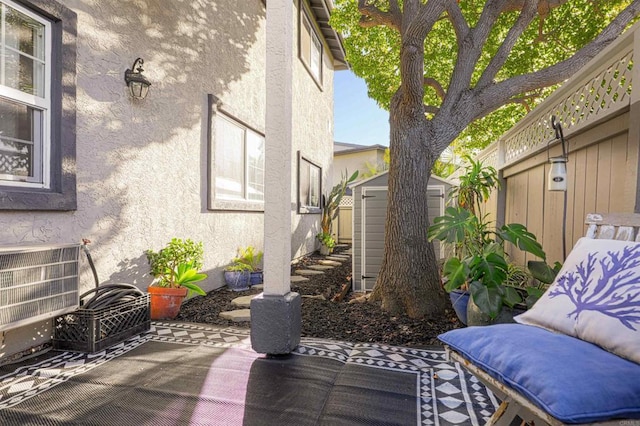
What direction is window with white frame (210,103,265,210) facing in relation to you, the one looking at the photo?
facing the viewer and to the right of the viewer

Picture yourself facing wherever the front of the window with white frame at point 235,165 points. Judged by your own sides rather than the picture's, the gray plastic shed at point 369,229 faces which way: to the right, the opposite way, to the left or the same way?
to the right

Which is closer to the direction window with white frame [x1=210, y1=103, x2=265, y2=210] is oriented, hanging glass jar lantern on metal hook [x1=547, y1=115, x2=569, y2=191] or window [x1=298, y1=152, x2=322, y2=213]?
the hanging glass jar lantern on metal hook

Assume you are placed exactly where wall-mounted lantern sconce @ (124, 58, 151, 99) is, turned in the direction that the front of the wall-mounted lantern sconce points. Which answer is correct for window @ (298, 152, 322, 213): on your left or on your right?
on your left

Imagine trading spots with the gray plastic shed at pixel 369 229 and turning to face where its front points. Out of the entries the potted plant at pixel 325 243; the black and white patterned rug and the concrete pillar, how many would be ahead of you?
2

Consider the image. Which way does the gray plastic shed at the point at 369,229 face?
toward the camera

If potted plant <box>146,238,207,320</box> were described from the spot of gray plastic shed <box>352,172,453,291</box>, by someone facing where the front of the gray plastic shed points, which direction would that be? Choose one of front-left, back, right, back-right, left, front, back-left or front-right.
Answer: front-right

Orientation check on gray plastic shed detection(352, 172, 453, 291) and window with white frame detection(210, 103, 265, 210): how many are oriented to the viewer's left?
0

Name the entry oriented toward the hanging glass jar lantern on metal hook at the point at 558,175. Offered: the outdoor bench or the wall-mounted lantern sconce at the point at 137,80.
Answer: the wall-mounted lantern sconce at the point at 137,80

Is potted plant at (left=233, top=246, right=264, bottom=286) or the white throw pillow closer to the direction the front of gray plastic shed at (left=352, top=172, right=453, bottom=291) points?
the white throw pillow

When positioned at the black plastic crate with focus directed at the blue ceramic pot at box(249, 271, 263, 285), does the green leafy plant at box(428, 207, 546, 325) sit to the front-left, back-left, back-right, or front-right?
front-right

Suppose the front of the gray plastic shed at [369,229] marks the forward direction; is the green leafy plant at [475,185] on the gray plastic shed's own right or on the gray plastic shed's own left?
on the gray plastic shed's own left

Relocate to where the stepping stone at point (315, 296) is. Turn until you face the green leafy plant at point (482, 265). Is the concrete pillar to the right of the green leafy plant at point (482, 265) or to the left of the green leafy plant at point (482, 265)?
right

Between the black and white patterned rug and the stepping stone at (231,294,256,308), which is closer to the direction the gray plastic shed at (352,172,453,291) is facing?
the black and white patterned rug

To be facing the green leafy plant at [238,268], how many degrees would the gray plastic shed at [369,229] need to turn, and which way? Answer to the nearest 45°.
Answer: approximately 45° to its right
